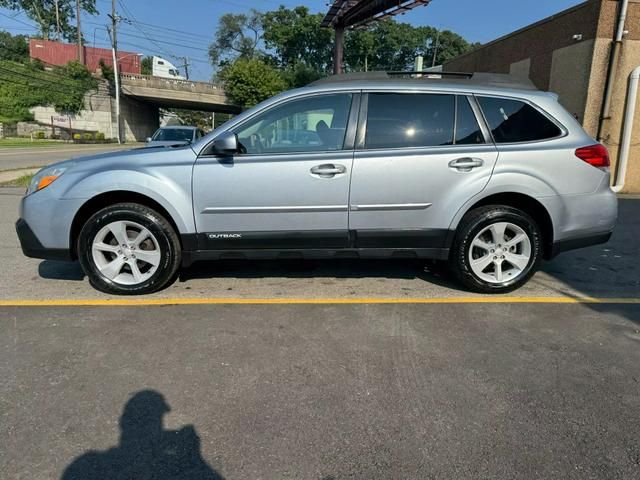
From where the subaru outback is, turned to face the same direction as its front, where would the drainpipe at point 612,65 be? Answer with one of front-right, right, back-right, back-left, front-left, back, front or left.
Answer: back-right

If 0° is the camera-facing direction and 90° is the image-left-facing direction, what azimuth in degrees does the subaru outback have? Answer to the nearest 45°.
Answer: approximately 90°
